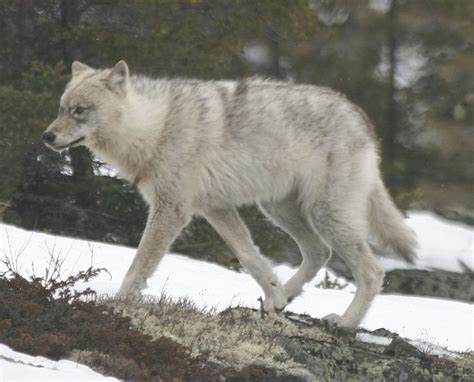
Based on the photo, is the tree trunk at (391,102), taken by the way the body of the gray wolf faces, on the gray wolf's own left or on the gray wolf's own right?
on the gray wolf's own right

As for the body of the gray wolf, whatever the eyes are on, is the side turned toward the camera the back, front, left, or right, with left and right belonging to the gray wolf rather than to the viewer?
left
